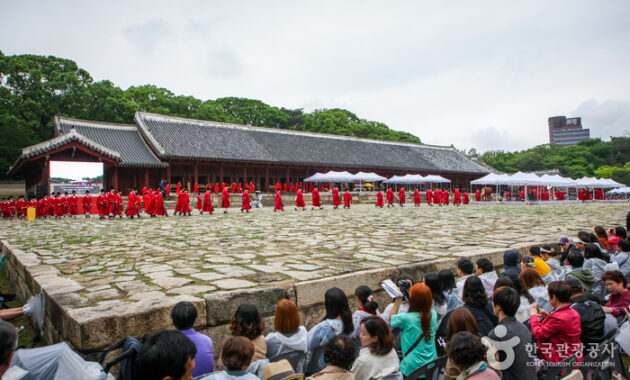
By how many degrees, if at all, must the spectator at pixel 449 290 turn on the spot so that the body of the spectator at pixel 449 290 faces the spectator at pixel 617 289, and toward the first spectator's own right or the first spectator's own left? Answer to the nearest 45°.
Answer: approximately 135° to the first spectator's own right

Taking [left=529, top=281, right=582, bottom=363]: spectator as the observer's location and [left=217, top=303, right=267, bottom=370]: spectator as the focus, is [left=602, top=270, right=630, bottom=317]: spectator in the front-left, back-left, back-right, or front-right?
back-right

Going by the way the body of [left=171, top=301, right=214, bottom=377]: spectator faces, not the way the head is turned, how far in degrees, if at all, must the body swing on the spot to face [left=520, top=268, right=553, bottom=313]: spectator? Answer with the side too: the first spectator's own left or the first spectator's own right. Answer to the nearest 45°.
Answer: approximately 90° to the first spectator's own right

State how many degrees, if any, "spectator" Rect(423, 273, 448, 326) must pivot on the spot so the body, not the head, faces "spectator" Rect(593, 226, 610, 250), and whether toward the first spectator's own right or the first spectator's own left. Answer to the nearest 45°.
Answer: approximately 90° to the first spectator's own right

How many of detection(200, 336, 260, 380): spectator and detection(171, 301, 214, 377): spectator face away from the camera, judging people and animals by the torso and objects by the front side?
2

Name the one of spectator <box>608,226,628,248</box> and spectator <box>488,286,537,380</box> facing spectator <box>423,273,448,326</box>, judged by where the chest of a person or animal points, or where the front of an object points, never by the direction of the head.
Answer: spectator <box>488,286,537,380</box>

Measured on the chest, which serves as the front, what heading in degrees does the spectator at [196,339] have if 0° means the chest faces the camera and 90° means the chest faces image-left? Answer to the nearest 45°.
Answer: approximately 180°

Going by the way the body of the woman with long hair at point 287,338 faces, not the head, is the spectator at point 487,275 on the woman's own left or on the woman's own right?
on the woman's own right

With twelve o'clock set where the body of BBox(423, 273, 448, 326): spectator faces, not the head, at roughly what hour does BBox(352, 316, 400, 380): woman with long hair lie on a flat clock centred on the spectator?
The woman with long hair is roughly at 8 o'clock from the spectator.
